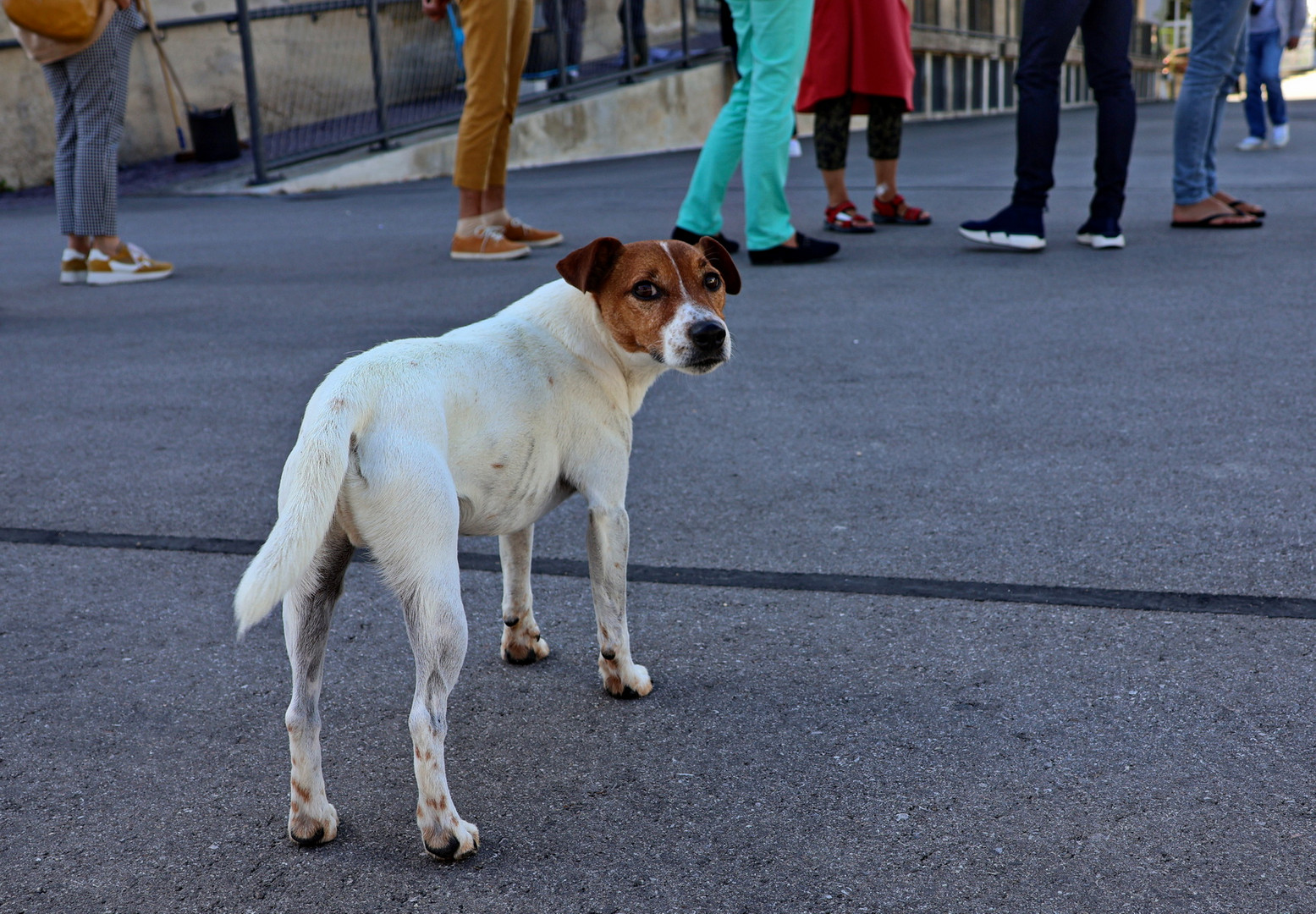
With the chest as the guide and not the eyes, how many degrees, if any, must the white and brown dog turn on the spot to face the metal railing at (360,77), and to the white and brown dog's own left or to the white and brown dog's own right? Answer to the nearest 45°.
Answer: approximately 45° to the white and brown dog's own left

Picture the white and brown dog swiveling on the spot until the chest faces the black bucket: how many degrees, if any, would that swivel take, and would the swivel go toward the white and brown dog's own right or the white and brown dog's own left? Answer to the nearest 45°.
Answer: approximately 45° to the white and brown dog's own left

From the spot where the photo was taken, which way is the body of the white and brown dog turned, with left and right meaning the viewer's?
facing away from the viewer and to the right of the viewer
